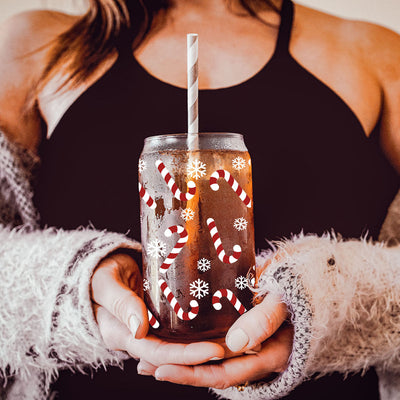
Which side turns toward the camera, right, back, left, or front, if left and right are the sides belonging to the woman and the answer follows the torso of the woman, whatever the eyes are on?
front
